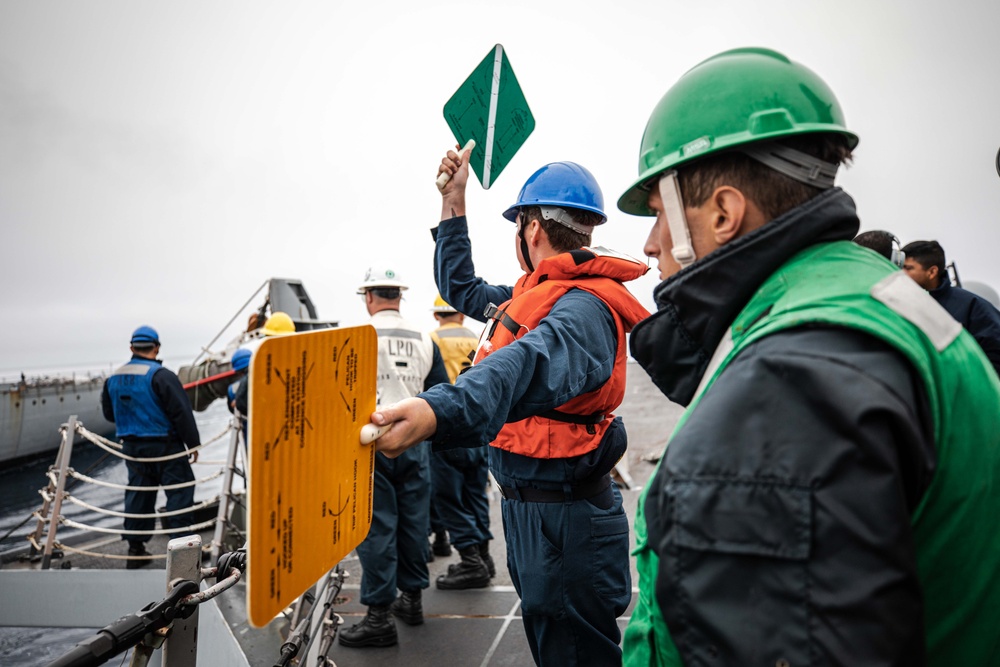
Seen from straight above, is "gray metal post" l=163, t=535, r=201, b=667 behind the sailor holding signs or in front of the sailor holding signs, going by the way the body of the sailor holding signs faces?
in front

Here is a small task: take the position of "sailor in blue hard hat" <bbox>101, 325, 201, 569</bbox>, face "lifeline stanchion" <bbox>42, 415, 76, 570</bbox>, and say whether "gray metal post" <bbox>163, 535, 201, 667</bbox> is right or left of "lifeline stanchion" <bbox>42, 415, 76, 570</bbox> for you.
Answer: left

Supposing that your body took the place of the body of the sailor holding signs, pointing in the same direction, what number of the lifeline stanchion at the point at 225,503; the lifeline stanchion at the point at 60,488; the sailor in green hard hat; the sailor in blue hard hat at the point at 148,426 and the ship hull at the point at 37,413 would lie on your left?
1

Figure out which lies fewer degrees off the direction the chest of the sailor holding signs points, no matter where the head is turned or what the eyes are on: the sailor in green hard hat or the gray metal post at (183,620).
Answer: the gray metal post

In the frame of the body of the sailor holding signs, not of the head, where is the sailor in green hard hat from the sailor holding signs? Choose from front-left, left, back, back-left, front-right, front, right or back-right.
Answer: left

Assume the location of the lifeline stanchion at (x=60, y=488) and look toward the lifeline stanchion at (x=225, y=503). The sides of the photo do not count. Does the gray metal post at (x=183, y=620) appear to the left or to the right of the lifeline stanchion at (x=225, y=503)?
right

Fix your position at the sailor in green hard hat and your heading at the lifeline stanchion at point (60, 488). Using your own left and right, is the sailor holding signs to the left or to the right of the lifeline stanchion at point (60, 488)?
right

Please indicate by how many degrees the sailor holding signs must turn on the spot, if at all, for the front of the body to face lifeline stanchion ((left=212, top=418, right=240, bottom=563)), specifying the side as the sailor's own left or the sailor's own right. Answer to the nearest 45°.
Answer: approximately 45° to the sailor's own right

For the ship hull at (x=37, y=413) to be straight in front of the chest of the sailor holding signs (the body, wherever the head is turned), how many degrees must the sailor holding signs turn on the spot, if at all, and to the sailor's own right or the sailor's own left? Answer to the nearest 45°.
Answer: approximately 45° to the sailor's own right

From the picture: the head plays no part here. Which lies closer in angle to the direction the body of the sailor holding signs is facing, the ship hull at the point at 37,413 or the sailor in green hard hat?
the ship hull

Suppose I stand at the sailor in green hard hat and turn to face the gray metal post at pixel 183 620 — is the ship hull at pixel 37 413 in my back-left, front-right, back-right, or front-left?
front-right

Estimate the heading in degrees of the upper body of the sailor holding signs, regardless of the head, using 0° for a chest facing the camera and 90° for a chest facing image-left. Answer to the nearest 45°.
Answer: approximately 90°

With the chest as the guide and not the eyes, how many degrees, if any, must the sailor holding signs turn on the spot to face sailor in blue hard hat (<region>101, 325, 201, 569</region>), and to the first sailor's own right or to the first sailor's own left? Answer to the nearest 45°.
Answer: approximately 45° to the first sailor's own right
